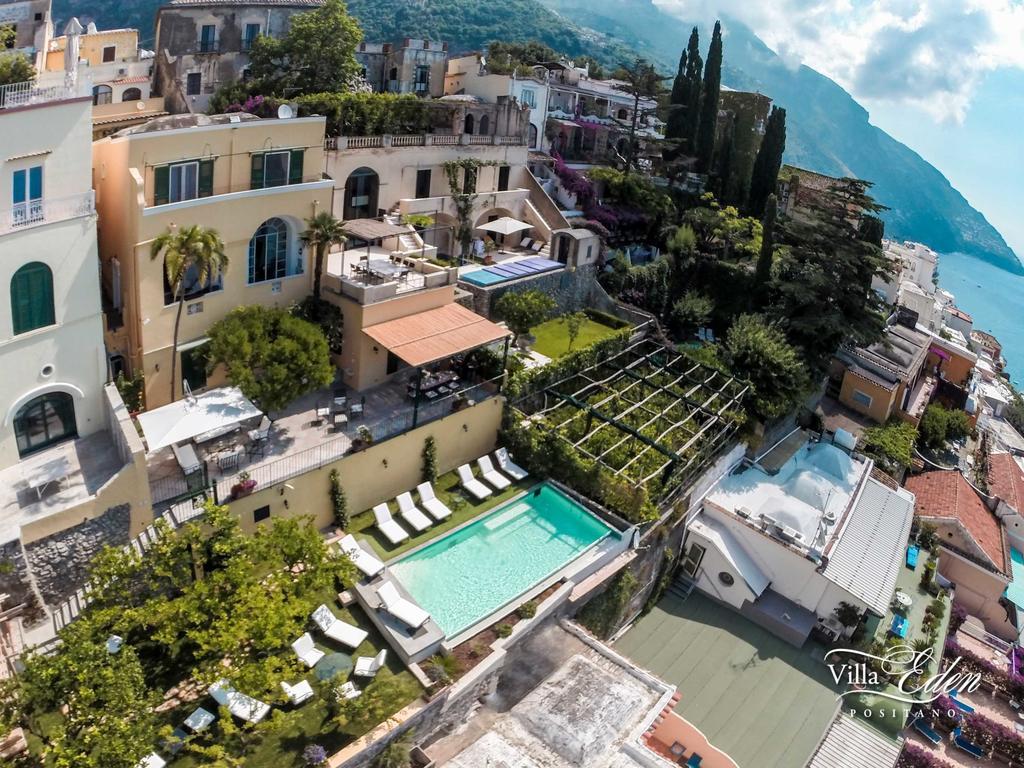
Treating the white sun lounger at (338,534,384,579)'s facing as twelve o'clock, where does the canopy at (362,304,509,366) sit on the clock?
The canopy is roughly at 8 o'clock from the white sun lounger.

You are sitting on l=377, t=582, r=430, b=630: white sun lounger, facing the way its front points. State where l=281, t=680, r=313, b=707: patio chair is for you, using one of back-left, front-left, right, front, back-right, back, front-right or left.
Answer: right

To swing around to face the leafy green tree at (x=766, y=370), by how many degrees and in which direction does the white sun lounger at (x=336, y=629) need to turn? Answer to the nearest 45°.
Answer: approximately 90° to its left

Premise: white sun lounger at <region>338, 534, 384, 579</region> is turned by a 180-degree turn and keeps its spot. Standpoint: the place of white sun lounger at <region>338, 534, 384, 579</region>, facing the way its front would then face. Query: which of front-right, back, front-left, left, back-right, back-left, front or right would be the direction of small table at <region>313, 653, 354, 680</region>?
back-left

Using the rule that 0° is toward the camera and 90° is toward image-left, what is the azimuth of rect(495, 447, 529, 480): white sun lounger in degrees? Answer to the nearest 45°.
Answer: approximately 315°

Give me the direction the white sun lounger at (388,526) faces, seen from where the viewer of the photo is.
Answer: facing the viewer and to the right of the viewer

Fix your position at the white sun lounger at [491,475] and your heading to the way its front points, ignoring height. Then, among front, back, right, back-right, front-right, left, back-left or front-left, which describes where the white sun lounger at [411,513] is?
right

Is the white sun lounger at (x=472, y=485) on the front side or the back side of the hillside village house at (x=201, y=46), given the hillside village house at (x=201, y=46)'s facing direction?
on the front side

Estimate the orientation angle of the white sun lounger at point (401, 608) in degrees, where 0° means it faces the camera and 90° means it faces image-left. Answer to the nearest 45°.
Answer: approximately 315°

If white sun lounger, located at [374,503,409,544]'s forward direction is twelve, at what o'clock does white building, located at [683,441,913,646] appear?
The white building is roughly at 10 o'clock from the white sun lounger.

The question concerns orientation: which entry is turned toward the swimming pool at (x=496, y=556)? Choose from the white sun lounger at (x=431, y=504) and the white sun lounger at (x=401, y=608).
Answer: the white sun lounger at (x=431, y=504)

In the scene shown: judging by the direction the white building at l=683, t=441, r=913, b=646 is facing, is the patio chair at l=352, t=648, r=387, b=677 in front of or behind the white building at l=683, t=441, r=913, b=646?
in front

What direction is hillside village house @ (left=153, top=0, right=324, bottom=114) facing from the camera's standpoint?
toward the camera
